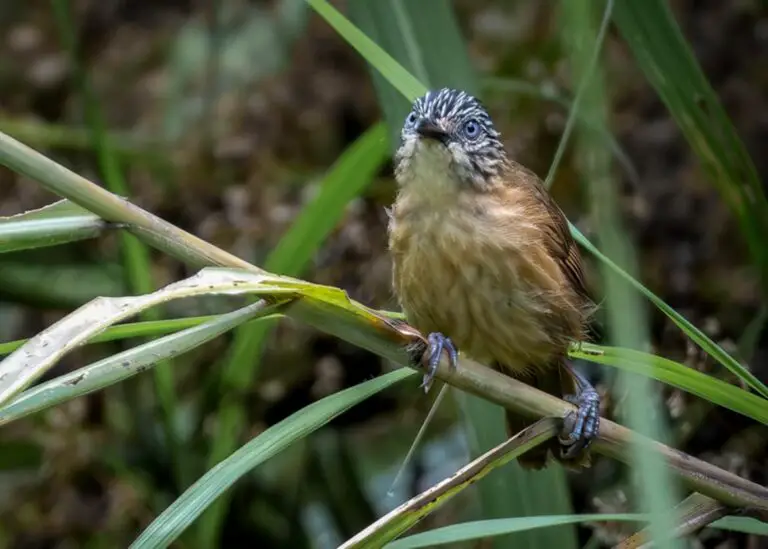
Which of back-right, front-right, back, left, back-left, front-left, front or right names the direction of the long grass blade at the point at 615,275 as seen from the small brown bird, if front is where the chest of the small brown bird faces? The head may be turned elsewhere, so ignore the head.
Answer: front-left

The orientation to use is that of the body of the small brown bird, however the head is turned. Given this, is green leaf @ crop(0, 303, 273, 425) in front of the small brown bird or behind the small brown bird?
in front

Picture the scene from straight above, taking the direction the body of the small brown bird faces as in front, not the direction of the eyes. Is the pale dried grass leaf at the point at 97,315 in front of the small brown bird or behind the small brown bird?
in front

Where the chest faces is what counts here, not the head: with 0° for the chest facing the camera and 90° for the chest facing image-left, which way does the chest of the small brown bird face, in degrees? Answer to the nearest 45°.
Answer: approximately 45°
